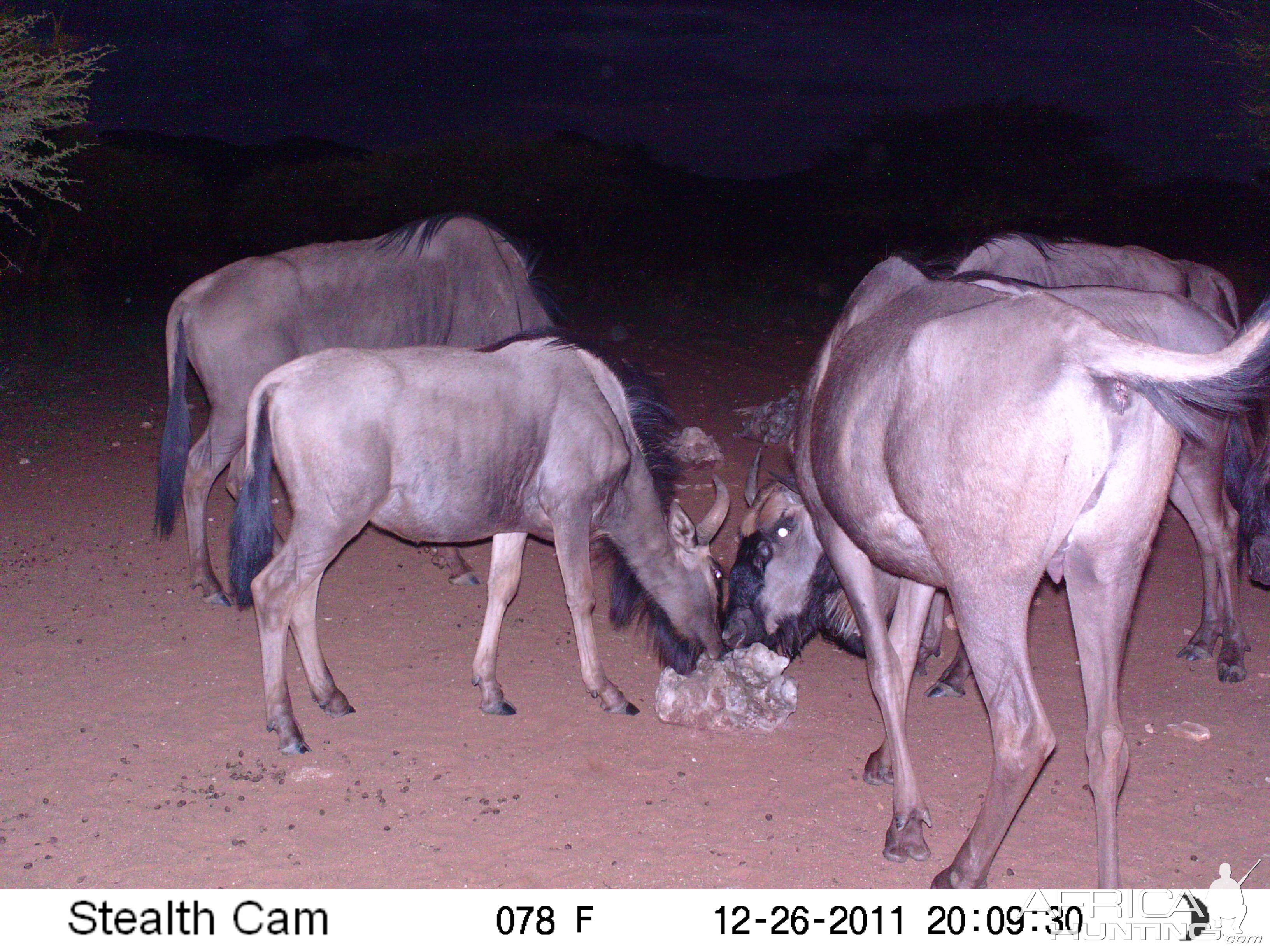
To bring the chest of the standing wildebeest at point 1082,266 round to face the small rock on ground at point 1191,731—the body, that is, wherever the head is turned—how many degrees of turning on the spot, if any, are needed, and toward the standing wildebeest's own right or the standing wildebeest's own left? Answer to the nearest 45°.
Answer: approximately 90° to the standing wildebeest's own left

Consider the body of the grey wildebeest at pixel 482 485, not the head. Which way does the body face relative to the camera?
to the viewer's right

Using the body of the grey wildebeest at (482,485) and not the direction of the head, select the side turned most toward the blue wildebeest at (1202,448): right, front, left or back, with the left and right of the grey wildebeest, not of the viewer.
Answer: front

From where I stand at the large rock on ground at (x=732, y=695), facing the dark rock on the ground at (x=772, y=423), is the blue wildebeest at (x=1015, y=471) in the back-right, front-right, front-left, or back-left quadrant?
back-right

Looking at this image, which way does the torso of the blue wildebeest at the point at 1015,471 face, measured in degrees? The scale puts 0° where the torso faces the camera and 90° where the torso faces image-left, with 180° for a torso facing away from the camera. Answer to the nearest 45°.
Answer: approximately 135°

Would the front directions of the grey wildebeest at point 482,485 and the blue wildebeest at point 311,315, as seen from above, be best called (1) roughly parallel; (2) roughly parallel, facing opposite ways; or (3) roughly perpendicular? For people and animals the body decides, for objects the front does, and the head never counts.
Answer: roughly parallel

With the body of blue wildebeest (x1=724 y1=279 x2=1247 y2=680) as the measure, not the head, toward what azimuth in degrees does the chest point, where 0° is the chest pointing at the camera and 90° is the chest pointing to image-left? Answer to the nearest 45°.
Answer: approximately 90°

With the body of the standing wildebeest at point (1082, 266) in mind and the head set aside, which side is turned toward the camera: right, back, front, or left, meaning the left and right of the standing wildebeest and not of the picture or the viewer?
left

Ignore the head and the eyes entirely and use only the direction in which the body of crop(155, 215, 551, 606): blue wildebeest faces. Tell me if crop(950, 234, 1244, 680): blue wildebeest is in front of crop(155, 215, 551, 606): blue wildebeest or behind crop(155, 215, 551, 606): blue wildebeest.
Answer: in front

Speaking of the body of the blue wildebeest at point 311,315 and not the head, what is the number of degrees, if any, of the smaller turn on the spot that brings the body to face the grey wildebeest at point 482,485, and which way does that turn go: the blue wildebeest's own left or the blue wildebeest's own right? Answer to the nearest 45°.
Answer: approximately 90° to the blue wildebeest's own right
